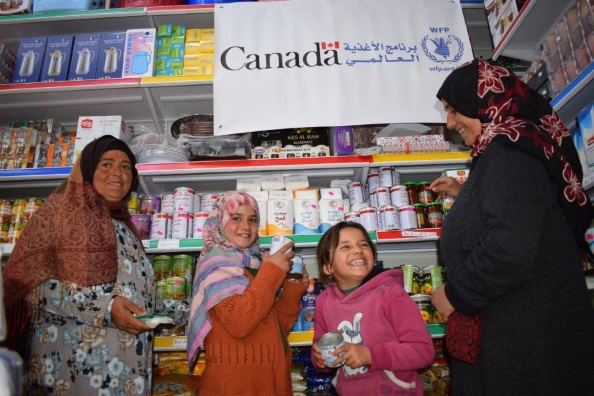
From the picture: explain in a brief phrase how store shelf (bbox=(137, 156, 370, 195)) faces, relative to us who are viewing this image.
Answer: facing the viewer

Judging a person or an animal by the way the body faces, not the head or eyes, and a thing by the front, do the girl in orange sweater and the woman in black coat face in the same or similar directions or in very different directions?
very different directions

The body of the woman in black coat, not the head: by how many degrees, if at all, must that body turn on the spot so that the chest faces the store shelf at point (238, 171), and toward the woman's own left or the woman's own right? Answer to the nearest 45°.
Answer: approximately 45° to the woman's own right

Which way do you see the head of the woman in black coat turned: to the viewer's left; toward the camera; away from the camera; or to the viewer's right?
to the viewer's left

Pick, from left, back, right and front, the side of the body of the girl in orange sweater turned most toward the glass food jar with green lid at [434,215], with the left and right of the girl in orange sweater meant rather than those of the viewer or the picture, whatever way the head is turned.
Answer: left

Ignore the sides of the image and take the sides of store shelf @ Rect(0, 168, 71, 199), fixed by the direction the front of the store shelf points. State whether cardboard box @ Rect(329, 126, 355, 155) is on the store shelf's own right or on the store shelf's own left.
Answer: on the store shelf's own left

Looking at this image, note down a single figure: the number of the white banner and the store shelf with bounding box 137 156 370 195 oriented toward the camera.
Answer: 2

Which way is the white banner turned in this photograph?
toward the camera

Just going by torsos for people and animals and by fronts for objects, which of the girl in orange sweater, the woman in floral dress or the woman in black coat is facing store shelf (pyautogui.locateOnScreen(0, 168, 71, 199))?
the woman in black coat

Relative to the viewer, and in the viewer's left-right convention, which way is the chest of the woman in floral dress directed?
facing the viewer and to the right of the viewer

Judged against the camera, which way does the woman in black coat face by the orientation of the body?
to the viewer's left

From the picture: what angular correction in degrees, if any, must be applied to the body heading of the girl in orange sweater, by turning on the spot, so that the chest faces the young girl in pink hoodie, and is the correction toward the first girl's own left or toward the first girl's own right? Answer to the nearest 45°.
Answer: approximately 45° to the first girl's own left

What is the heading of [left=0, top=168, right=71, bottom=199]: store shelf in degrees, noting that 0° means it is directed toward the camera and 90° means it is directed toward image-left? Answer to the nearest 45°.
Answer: approximately 0°

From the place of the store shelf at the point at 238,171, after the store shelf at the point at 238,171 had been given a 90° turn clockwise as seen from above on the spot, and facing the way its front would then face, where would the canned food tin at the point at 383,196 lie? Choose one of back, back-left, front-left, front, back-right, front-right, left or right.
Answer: back
